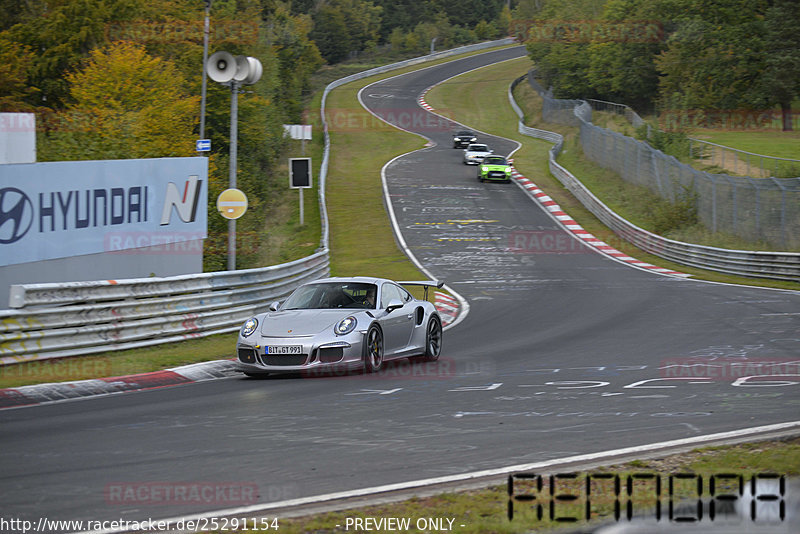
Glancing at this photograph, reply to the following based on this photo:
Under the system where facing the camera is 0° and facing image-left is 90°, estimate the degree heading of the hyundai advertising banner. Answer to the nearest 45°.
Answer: approximately 315°

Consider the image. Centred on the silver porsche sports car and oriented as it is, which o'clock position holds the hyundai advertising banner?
The hyundai advertising banner is roughly at 3 o'clock from the silver porsche sports car.

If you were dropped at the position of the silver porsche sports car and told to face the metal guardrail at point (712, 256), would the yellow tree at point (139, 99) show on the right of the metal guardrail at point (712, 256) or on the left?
left

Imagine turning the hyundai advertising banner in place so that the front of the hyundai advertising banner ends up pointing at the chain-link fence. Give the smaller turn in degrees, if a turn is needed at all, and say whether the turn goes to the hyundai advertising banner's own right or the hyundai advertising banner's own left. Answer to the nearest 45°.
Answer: approximately 90° to the hyundai advertising banner's own left

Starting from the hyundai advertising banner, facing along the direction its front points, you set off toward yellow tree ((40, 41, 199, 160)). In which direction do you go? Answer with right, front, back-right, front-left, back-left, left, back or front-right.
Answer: back-left

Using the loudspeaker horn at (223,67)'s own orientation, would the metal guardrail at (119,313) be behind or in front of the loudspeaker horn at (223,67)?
in front

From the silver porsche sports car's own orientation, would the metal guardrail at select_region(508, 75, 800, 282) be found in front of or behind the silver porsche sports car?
behind

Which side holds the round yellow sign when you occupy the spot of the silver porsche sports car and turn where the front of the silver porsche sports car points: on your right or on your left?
on your right

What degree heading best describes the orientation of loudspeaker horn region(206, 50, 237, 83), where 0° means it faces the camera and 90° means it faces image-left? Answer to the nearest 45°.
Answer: approximately 0°

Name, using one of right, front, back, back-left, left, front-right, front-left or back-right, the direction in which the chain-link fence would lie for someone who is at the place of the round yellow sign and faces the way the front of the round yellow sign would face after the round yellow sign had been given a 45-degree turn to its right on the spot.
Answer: back
